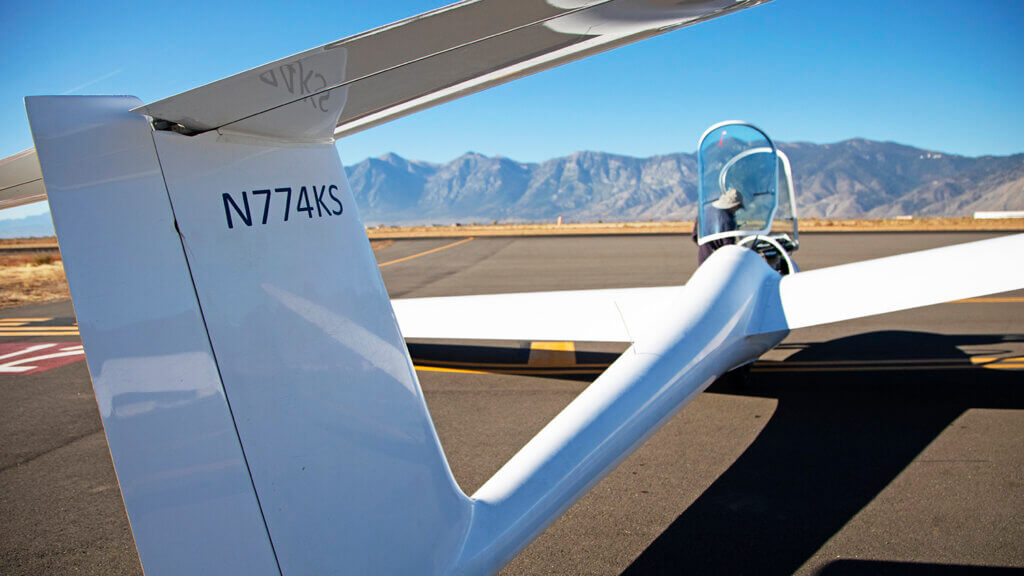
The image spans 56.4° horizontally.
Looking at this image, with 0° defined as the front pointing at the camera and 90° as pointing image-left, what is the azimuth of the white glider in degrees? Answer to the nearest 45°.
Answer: approximately 225°
